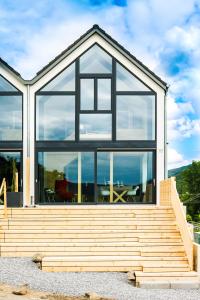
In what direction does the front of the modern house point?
toward the camera
